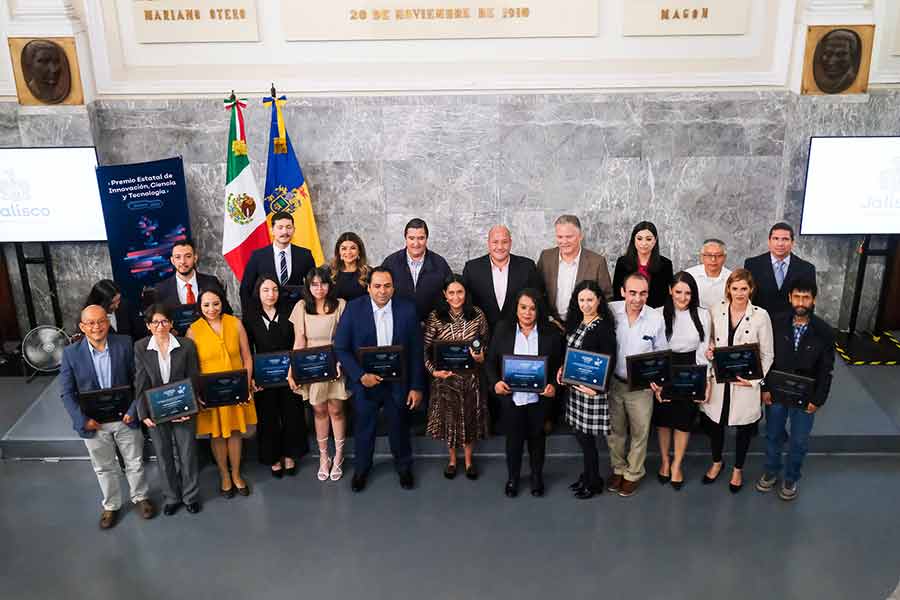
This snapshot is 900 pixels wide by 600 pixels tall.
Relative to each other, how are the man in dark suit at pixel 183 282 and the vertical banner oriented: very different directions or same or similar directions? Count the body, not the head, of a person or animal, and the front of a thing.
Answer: same or similar directions

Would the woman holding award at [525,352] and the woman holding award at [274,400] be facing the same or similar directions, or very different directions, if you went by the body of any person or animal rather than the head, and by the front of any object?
same or similar directions

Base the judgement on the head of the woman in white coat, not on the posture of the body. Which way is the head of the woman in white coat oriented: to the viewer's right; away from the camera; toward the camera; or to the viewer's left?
toward the camera

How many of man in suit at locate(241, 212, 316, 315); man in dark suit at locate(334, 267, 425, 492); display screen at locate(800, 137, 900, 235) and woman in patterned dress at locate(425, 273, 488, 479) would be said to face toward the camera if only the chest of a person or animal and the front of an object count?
4

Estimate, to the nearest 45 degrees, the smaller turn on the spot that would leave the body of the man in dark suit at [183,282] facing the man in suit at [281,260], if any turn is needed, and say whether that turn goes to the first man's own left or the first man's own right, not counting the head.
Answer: approximately 90° to the first man's own left

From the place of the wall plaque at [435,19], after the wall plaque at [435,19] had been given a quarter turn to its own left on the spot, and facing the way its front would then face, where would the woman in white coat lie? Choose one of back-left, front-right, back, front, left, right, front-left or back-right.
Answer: front-right

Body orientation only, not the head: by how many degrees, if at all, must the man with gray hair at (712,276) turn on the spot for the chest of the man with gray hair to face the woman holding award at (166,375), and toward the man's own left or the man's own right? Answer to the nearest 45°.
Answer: approximately 45° to the man's own right

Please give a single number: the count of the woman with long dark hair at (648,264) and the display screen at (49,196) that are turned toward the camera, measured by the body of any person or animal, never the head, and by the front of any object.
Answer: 2

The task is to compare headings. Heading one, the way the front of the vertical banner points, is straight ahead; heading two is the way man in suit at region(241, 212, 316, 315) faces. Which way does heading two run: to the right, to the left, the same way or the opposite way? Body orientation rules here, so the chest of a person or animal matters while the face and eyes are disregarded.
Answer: the same way

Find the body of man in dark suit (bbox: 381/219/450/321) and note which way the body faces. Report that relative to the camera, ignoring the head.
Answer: toward the camera

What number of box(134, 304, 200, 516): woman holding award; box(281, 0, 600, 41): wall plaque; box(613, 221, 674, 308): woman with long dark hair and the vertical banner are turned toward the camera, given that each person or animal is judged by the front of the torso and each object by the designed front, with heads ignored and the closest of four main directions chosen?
4

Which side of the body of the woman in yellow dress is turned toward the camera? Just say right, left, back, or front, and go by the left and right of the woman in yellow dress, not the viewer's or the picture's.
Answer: front

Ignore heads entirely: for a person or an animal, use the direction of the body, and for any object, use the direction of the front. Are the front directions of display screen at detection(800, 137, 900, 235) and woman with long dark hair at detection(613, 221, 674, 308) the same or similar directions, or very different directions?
same or similar directions

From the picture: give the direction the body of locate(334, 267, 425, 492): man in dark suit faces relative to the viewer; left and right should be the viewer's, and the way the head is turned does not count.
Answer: facing the viewer

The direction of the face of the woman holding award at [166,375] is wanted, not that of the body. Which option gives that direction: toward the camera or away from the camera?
toward the camera

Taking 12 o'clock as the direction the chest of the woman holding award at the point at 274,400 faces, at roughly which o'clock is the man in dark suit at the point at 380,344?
The man in dark suit is roughly at 10 o'clock from the woman holding award.

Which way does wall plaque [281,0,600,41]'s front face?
toward the camera

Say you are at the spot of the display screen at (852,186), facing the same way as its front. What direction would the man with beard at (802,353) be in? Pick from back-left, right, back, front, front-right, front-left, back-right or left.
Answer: front

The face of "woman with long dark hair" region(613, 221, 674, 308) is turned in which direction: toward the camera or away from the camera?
toward the camera

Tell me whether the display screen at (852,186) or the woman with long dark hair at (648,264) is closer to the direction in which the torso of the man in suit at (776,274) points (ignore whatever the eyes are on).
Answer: the woman with long dark hair

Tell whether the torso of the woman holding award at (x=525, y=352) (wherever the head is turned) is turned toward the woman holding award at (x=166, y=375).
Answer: no
